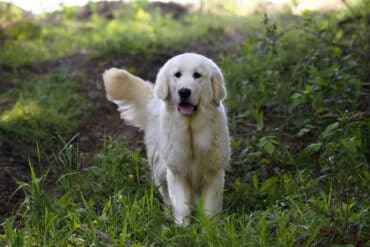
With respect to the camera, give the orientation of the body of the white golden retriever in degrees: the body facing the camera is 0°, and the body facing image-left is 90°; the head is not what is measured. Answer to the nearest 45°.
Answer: approximately 0°
